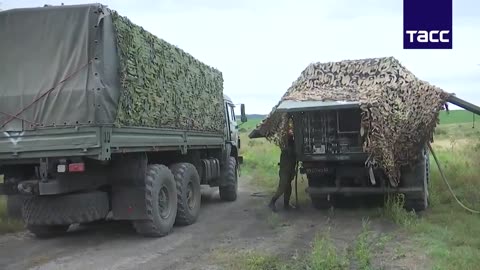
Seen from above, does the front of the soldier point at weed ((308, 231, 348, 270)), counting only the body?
no

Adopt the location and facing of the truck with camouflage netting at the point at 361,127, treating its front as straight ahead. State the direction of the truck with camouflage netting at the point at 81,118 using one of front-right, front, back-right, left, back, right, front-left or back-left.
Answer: back-left

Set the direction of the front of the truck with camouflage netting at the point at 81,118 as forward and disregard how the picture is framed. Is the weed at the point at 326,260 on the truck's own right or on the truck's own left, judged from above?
on the truck's own right

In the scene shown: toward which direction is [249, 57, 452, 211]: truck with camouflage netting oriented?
away from the camera

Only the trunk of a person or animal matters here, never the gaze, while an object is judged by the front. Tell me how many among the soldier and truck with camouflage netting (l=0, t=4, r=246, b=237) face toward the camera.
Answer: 0

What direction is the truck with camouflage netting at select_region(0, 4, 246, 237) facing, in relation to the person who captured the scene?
facing away from the viewer and to the right of the viewer

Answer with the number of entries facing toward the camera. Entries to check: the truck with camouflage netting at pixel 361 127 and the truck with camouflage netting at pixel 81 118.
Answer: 0

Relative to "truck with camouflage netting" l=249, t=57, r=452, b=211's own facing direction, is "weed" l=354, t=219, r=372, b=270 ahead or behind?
behind

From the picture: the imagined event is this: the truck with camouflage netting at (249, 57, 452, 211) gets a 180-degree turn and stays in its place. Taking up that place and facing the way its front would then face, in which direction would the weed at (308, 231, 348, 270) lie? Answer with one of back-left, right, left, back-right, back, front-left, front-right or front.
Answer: front
